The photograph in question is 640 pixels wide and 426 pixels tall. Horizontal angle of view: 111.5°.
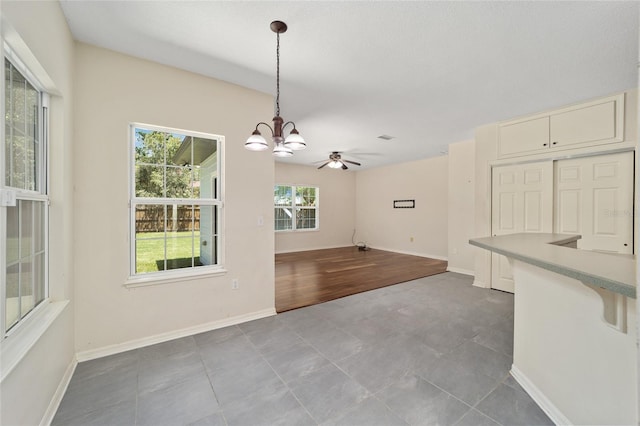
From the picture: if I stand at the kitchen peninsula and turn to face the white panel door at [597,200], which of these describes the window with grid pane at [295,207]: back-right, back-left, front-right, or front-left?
front-left

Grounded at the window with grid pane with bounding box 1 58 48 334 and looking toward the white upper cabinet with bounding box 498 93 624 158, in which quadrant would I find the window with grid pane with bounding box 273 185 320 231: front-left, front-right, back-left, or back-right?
front-left

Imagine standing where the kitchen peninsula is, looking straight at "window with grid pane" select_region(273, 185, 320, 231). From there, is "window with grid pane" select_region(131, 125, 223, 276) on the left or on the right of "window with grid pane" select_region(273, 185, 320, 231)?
left

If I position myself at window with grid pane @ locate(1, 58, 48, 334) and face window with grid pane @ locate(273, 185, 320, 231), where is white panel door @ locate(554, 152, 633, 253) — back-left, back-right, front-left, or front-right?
front-right

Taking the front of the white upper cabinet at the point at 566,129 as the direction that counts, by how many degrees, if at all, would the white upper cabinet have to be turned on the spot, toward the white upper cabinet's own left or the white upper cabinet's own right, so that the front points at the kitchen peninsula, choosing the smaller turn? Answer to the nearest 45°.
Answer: approximately 45° to the white upper cabinet's own left

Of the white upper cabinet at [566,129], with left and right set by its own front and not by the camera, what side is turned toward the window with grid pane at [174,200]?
front

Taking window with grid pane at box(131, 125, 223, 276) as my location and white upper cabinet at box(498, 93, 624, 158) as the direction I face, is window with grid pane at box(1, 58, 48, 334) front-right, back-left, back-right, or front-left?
back-right

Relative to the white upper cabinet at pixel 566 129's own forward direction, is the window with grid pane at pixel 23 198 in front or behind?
in front

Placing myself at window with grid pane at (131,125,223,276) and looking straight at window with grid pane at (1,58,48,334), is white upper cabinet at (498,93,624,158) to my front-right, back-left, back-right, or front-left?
back-left

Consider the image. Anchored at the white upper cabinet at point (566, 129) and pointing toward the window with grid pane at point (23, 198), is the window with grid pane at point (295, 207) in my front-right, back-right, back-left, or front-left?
front-right

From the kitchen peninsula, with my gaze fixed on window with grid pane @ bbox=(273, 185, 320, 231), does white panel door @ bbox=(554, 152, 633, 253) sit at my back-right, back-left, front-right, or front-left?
front-right

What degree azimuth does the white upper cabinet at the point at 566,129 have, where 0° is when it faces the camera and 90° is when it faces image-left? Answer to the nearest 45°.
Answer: approximately 45°
